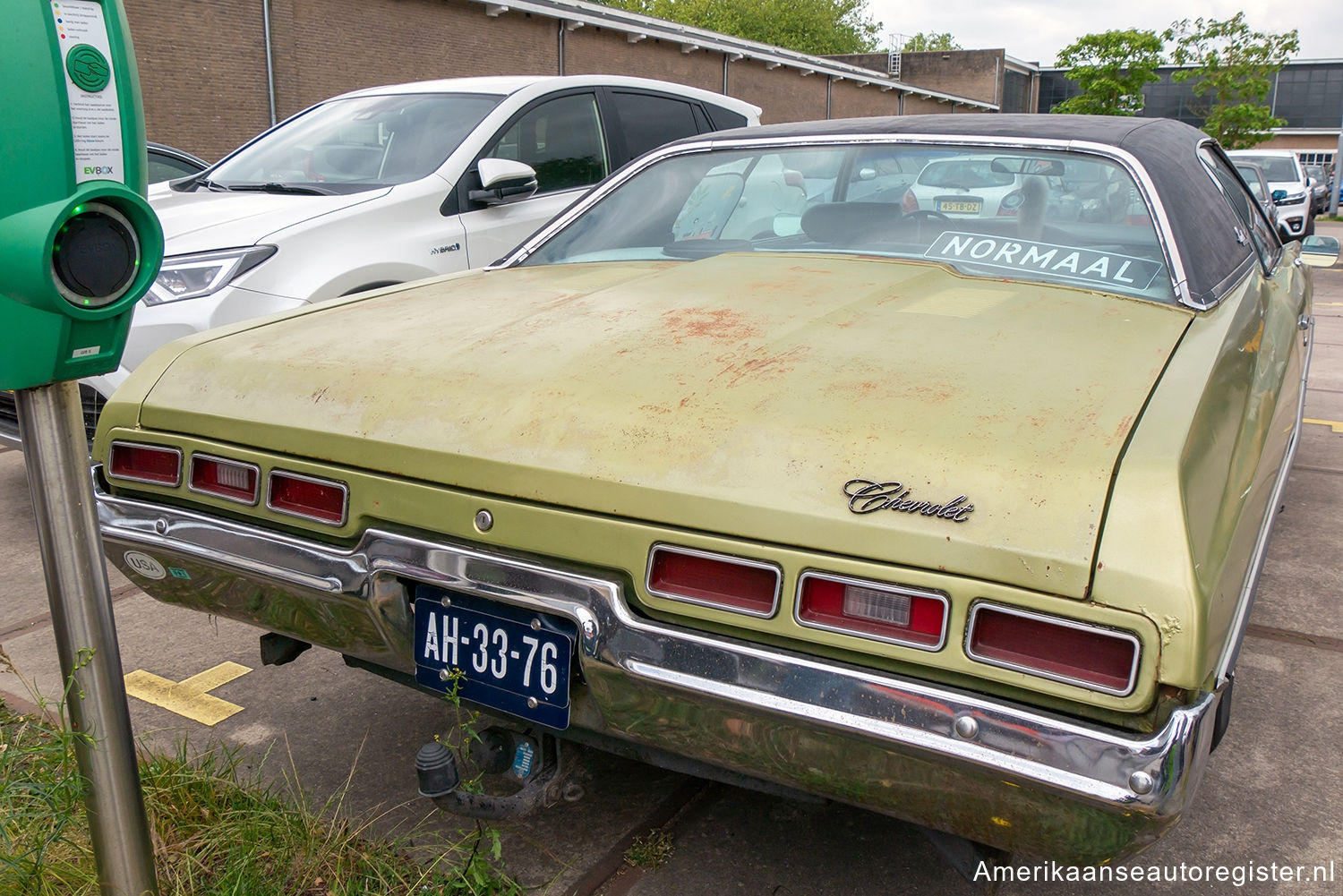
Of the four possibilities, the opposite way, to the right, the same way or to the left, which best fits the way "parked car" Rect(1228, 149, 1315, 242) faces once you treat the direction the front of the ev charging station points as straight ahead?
to the right

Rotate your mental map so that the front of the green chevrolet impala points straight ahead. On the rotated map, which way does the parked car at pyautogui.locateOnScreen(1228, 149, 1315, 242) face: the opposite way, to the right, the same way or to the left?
the opposite way

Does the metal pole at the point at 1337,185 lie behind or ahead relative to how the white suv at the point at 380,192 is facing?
behind

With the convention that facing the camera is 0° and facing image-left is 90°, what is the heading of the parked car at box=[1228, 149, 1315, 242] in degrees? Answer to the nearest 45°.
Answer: approximately 0°

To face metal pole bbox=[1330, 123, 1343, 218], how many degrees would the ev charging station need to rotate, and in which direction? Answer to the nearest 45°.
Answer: approximately 90° to its left

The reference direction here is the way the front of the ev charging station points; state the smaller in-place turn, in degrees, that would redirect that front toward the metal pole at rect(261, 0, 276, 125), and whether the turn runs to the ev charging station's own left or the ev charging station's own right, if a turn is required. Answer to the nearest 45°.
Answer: approximately 135° to the ev charging station's own left

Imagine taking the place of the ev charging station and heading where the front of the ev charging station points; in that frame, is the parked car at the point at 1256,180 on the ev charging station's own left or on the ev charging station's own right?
on the ev charging station's own left

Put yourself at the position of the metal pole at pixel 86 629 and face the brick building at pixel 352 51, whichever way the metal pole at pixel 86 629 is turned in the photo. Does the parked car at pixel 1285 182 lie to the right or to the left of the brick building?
right

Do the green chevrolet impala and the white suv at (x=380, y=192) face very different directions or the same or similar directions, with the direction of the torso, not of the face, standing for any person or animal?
very different directions

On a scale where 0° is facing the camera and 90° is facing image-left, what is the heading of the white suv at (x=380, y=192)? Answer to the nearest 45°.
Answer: approximately 45°

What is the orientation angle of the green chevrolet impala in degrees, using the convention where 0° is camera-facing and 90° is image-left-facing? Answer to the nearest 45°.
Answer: approximately 225°

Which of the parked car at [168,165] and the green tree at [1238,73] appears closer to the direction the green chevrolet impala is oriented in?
the green tree

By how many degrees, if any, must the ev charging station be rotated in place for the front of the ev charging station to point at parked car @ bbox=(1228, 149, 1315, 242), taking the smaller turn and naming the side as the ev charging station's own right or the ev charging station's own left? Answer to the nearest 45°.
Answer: approximately 90° to the ev charging station's own left

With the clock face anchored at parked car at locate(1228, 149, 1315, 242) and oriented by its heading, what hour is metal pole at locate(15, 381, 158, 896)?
The metal pole is roughly at 12 o'clock from the parked car.

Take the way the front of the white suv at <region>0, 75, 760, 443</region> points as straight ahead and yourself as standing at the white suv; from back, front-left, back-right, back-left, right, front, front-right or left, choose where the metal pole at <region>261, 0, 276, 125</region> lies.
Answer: back-right

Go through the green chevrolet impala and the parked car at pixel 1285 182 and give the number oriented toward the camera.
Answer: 1
